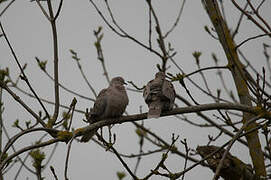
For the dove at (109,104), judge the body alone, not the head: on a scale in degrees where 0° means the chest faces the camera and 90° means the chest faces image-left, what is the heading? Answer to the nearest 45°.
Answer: approximately 315°

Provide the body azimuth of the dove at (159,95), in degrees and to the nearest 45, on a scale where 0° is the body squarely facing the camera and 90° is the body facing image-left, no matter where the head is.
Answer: approximately 180°

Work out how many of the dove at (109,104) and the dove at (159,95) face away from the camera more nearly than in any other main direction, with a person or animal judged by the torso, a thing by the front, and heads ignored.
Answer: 1

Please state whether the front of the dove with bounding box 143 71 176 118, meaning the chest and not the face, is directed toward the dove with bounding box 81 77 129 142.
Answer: no

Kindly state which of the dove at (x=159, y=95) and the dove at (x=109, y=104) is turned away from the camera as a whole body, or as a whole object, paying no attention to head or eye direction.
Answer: the dove at (x=159, y=95)

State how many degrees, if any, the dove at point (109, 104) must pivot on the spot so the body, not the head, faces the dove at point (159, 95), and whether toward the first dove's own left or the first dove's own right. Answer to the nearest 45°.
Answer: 0° — it already faces it
